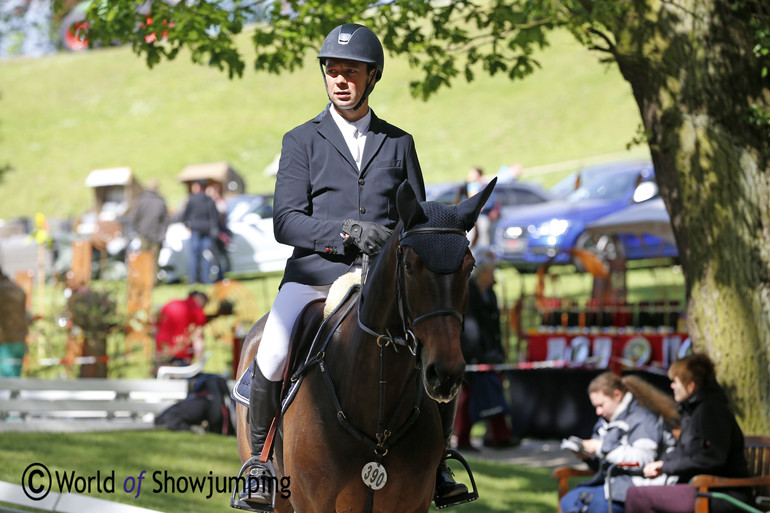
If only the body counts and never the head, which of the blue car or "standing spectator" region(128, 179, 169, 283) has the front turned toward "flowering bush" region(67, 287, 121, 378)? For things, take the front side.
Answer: the blue car

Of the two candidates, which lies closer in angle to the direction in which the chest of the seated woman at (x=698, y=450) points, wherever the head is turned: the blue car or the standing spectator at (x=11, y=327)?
the standing spectator

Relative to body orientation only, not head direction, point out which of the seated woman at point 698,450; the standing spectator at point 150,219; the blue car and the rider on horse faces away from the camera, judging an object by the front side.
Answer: the standing spectator

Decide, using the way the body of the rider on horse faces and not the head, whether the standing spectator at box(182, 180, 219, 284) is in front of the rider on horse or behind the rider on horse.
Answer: behind

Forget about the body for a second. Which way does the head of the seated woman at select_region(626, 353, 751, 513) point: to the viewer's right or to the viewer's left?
to the viewer's left

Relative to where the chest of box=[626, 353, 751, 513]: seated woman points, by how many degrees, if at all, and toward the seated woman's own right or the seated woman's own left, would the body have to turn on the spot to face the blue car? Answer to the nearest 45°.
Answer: approximately 90° to the seated woman's own right

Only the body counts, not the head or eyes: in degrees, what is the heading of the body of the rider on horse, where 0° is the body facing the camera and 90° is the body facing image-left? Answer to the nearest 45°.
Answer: approximately 0°

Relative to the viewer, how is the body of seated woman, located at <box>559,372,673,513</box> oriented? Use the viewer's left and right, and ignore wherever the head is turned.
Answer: facing to the left of the viewer
